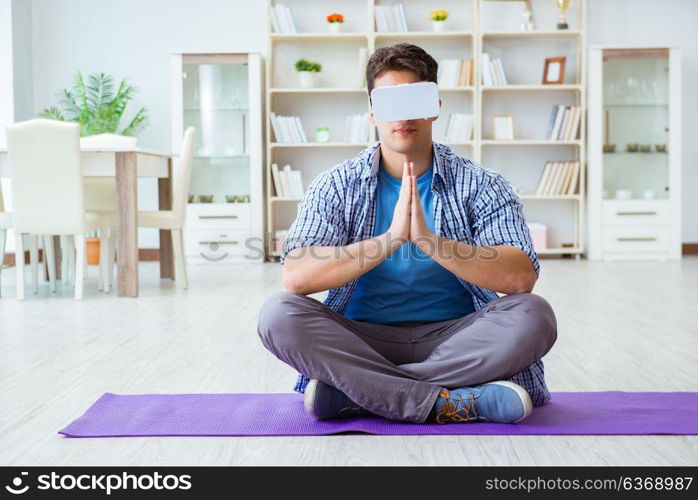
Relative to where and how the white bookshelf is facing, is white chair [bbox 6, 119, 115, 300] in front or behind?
in front

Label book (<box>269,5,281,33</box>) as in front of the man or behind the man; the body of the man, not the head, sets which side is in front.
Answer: behind

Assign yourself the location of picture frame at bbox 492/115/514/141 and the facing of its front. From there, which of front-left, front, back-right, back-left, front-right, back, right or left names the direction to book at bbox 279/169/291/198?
right

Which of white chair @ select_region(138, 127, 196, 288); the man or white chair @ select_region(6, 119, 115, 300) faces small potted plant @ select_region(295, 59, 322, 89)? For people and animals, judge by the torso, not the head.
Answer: white chair @ select_region(6, 119, 115, 300)

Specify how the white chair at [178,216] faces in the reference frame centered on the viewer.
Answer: facing to the left of the viewer

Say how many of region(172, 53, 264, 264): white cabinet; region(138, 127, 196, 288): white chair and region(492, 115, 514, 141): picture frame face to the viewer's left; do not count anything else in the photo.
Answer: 1

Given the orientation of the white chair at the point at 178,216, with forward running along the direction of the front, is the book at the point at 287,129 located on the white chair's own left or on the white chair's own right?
on the white chair's own right

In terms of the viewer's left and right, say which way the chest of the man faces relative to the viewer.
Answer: facing the viewer

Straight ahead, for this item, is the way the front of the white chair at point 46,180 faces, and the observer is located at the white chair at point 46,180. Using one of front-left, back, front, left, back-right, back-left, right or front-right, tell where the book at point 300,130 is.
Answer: front

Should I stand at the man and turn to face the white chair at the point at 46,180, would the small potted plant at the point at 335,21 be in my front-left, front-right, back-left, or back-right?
front-right

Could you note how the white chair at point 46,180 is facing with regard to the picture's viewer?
facing away from the viewer and to the right of the viewer

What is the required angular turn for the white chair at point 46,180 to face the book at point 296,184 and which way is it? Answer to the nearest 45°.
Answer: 0° — it already faces it

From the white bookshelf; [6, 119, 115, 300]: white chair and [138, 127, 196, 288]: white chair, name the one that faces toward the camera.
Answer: the white bookshelf

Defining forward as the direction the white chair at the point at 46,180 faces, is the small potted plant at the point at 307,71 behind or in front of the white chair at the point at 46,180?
in front

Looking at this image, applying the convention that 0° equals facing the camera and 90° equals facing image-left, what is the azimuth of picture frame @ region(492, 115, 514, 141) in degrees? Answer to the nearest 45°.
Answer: approximately 0°

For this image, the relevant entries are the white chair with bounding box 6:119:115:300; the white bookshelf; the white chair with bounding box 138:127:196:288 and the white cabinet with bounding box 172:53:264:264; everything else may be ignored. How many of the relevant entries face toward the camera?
2

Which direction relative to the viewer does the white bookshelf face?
toward the camera
